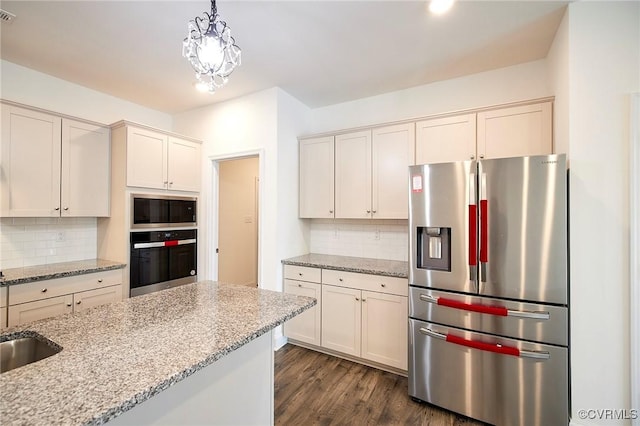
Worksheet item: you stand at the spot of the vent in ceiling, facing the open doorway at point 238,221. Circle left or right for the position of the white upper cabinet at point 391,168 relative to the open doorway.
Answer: right

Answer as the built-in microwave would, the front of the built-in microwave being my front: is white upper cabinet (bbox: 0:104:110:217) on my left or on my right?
on my right

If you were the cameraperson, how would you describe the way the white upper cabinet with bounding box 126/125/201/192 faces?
facing the viewer and to the right of the viewer

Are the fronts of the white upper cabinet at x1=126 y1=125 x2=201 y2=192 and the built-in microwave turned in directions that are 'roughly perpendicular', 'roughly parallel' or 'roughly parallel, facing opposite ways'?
roughly parallel

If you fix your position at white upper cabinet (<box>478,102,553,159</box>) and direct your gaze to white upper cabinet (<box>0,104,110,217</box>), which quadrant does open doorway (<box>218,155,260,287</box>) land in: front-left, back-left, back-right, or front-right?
front-right

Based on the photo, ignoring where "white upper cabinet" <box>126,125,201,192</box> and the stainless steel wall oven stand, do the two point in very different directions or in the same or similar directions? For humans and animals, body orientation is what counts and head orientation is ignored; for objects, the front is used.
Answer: same or similar directions

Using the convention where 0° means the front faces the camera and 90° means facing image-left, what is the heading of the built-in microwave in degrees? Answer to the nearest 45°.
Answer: approximately 315°

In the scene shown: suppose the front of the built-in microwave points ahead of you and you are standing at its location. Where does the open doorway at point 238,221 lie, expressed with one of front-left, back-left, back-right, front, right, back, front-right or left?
left

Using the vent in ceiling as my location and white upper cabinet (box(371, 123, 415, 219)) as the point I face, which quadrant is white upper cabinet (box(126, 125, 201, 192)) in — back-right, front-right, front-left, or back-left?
front-left
